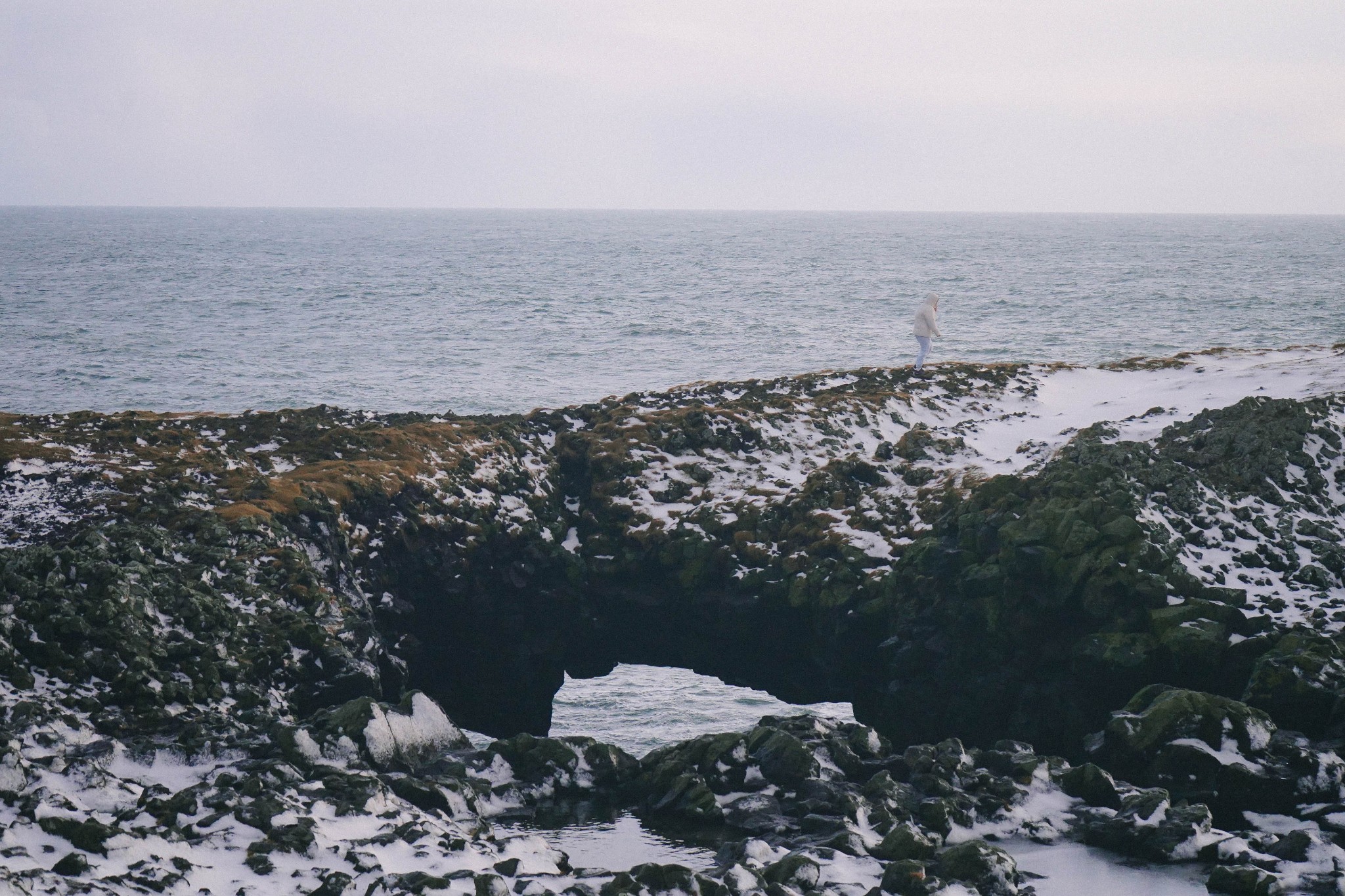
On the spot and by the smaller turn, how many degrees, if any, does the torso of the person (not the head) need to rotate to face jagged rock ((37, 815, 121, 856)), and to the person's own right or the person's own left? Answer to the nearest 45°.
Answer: approximately 90° to the person's own right

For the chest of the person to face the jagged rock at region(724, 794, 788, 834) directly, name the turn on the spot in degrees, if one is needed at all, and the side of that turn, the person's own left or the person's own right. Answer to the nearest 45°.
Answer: approximately 90° to the person's own right

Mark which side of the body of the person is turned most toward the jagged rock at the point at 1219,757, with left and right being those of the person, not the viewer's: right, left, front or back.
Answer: right

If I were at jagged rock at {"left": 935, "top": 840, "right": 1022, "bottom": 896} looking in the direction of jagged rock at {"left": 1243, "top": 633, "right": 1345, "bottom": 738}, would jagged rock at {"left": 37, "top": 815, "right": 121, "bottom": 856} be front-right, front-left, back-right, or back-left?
back-left

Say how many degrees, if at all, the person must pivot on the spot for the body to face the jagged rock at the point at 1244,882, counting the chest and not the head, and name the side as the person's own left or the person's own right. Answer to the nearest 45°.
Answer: approximately 90° to the person's own right

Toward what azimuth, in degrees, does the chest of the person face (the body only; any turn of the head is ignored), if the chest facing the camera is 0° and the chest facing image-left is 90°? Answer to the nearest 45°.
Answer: approximately 270°

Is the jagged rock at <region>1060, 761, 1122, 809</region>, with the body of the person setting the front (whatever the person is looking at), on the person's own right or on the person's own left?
on the person's own right

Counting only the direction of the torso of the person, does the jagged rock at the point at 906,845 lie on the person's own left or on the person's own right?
on the person's own right

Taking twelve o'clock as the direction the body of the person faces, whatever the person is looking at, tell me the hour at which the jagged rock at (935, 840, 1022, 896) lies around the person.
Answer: The jagged rock is roughly at 3 o'clock from the person.
